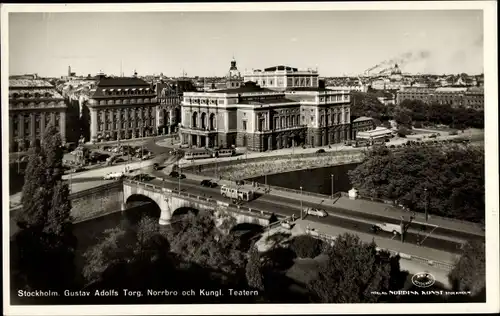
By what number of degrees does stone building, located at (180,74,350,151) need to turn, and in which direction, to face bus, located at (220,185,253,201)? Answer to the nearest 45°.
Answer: approximately 45° to its left

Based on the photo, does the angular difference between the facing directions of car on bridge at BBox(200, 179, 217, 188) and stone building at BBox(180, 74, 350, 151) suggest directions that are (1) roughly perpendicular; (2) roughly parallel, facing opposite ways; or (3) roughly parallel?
roughly perpendicular

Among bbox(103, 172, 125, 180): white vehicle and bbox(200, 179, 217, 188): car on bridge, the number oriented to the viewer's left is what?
1

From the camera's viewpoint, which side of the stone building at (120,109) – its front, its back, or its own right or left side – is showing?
front

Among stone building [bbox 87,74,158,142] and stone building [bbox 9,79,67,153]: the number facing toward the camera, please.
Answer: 2

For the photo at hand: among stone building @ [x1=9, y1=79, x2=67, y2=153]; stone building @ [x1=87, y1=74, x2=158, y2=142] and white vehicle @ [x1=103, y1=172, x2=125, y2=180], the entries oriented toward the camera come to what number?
2

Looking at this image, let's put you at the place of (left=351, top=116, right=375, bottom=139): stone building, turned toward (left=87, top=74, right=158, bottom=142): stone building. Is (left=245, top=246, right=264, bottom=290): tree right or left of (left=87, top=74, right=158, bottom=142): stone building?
left

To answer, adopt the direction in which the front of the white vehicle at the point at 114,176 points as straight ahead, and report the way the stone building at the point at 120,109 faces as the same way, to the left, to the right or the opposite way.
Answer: to the left

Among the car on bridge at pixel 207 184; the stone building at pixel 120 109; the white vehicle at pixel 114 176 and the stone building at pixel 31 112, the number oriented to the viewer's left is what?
1
